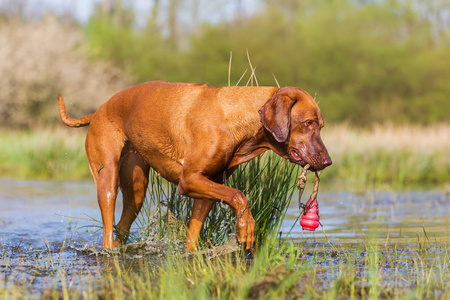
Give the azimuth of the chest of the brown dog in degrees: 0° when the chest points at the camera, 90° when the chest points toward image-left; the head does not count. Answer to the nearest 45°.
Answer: approximately 270°
